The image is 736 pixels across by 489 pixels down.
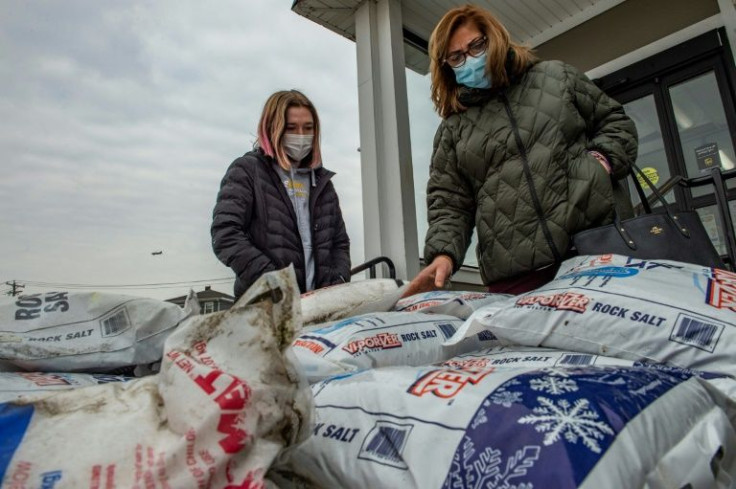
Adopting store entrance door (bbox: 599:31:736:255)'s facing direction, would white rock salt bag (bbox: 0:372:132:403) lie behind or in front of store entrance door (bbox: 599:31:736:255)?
in front

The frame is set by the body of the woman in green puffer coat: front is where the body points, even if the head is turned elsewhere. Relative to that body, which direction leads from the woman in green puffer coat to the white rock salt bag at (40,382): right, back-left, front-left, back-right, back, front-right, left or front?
front-right

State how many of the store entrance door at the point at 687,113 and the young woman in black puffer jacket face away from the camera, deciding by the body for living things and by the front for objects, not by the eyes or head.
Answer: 0

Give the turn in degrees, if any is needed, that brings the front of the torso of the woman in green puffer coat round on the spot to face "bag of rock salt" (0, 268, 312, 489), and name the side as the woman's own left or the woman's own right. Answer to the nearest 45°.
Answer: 0° — they already face it

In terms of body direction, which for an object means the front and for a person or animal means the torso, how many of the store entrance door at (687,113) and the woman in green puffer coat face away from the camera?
0

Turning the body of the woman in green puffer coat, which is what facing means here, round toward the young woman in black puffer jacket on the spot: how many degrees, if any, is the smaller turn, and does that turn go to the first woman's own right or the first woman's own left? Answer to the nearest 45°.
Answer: approximately 90° to the first woman's own right

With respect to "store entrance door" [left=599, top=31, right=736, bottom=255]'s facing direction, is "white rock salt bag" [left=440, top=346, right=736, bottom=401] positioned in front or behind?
in front

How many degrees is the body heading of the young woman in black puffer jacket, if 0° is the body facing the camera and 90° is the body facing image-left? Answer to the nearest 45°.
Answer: approximately 315°

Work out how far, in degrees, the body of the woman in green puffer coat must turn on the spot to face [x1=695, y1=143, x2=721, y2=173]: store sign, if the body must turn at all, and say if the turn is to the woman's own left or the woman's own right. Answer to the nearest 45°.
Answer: approximately 135° to the woman's own left

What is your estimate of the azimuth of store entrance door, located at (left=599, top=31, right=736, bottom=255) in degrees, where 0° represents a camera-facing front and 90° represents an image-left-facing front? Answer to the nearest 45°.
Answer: approximately 45°

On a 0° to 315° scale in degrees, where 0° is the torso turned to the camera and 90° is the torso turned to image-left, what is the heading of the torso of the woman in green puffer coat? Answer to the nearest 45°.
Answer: approximately 0°

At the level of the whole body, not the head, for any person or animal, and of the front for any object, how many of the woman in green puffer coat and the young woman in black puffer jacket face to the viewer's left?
0
